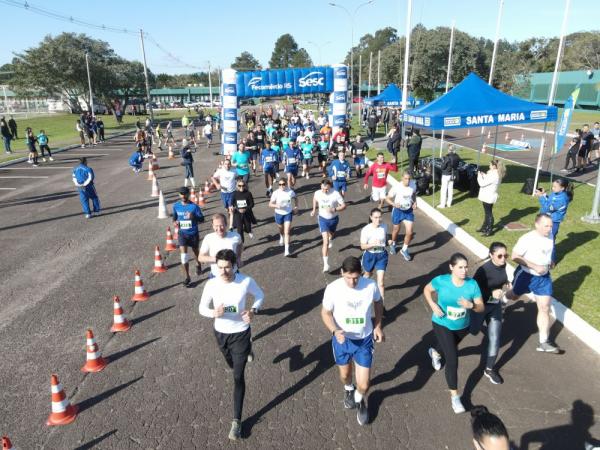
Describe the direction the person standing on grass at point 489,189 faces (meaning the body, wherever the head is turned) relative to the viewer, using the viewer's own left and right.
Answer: facing to the left of the viewer

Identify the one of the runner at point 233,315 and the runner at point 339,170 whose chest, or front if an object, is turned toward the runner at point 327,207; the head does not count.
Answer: the runner at point 339,170

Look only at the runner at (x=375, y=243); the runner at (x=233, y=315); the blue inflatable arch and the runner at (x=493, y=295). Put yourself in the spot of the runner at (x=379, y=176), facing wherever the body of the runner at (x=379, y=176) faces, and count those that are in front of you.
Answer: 3

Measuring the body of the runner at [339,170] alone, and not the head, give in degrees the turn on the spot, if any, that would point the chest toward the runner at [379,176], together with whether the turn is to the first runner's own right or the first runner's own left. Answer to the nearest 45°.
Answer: approximately 45° to the first runner's own left

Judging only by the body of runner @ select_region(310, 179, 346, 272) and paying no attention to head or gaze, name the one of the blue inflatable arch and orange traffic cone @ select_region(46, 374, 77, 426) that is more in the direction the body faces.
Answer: the orange traffic cone

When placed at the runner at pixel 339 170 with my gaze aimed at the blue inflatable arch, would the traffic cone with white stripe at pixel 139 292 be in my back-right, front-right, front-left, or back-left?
back-left

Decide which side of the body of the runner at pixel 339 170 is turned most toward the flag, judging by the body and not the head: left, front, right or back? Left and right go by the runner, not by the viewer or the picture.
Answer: left

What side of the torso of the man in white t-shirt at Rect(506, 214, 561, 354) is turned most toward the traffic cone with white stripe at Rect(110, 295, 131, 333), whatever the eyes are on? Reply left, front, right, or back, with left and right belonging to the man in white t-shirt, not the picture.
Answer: right

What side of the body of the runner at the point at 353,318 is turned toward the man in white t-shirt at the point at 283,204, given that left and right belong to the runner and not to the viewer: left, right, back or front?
back

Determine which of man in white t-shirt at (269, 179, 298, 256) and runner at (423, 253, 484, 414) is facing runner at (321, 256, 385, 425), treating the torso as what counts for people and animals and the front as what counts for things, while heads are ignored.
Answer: the man in white t-shirt

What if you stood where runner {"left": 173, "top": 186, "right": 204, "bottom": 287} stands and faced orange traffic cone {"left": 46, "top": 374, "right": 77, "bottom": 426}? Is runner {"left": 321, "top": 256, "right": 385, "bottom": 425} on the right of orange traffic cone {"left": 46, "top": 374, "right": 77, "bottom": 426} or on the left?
left

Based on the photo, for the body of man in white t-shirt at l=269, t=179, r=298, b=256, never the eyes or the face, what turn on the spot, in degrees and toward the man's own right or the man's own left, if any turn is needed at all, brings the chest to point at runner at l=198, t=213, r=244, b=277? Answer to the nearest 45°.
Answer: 0° — they already face them

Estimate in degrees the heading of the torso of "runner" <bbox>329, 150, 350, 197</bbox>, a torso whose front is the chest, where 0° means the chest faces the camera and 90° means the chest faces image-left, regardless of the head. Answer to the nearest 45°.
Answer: approximately 0°
